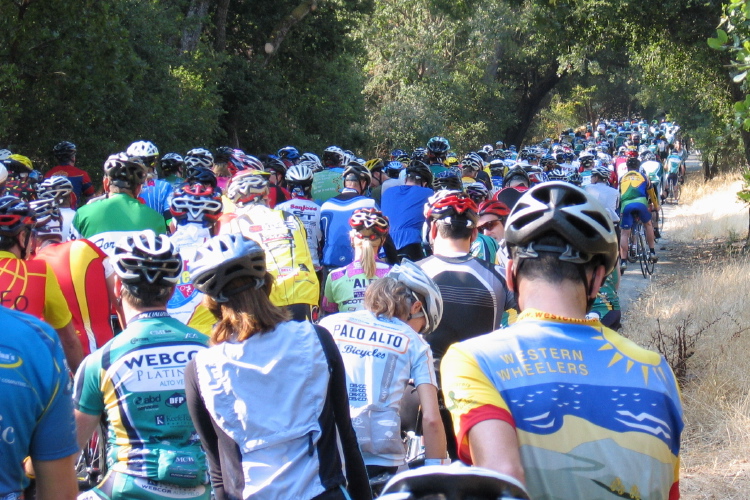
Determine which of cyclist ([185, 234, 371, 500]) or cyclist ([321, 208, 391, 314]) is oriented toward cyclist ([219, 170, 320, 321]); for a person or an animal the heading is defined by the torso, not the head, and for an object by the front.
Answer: cyclist ([185, 234, 371, 500])

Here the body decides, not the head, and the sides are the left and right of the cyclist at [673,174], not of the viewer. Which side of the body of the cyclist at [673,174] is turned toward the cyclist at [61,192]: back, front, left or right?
back

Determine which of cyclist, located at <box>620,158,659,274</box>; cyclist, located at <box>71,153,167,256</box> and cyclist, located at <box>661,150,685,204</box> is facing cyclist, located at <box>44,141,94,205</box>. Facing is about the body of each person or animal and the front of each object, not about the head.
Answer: cyclist, located at <box>71,153,167,256</box>

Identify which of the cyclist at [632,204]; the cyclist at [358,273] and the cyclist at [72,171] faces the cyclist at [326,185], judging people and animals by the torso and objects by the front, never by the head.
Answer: the cyclist at [358,273]

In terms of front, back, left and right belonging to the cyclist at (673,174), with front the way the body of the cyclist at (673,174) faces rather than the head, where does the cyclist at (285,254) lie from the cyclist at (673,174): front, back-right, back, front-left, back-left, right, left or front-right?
back

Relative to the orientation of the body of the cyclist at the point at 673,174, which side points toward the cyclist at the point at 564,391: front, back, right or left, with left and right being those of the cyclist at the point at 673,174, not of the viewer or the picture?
back

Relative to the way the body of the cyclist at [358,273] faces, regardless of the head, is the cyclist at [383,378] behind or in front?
behind

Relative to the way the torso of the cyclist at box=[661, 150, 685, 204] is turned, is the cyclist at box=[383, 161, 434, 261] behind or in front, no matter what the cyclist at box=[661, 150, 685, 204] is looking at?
behind

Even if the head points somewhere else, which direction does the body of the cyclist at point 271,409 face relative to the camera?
away from the camera

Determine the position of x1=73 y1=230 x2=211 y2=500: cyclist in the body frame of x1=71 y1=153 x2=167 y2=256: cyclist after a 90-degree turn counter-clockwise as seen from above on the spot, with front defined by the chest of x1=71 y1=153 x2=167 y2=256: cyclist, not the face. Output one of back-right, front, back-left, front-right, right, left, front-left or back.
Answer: left

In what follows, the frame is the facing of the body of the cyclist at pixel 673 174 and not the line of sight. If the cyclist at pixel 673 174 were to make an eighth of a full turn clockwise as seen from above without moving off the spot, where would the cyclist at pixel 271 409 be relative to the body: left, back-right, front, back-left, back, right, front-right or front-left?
back-right

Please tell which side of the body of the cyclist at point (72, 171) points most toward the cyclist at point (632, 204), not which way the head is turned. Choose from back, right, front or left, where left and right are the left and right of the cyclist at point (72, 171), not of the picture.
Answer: right

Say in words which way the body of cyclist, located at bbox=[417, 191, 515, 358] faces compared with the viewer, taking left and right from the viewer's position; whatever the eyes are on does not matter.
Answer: facing away from the viewer

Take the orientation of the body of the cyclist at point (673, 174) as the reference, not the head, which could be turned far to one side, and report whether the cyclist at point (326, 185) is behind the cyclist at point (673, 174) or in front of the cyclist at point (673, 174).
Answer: behind

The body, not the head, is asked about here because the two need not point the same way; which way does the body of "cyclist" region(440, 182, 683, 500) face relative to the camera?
away from the camera

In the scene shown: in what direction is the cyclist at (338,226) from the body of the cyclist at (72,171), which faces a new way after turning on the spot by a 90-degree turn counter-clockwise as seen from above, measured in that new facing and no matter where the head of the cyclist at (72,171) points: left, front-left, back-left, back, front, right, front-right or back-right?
back-left

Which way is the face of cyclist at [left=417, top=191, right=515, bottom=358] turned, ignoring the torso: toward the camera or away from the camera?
away from the camera

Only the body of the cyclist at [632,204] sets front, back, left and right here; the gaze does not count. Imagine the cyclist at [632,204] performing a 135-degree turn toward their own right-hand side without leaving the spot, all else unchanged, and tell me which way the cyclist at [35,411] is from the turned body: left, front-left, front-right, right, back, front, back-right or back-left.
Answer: front-right

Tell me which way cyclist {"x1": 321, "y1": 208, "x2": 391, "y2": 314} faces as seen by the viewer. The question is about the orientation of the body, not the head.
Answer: away from the camera

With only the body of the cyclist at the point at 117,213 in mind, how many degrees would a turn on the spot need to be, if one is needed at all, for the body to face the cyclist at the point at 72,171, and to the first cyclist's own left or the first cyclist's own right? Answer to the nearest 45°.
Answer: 0° — they already face them
